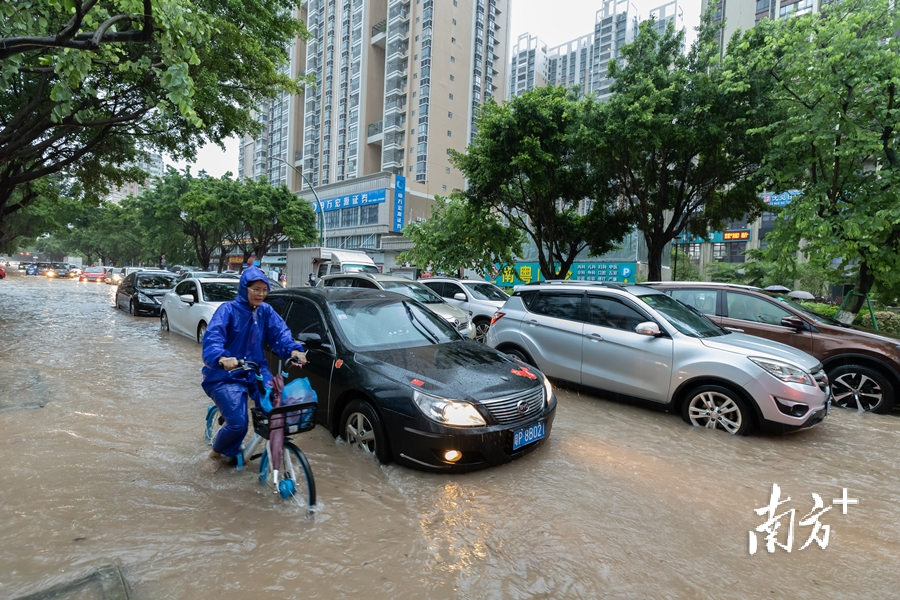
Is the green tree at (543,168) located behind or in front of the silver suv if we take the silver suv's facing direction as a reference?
behind

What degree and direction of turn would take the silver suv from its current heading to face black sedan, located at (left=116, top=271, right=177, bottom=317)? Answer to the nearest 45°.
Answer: approximately 135° to its right

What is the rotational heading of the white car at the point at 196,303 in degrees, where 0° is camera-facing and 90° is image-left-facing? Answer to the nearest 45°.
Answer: approximately 315°

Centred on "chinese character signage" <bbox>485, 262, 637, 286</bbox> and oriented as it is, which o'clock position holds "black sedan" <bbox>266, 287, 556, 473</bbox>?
The black sedan is roughly at 12 o'clock from the chinese character signage.

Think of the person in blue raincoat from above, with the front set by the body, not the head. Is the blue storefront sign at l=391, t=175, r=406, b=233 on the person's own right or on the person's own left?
on the person's own left

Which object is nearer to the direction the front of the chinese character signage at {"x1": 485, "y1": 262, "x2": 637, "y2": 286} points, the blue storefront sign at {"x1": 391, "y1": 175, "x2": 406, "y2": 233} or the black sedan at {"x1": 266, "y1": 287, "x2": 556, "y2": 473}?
the black sedan

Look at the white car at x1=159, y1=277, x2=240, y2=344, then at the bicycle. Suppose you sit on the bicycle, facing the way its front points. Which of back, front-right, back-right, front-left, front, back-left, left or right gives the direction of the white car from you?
back-left

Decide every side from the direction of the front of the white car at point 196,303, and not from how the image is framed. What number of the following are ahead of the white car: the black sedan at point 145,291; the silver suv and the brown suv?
2
